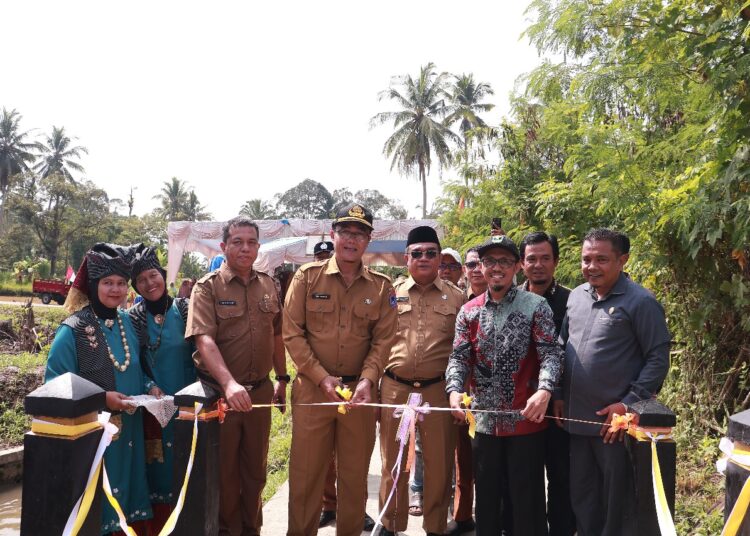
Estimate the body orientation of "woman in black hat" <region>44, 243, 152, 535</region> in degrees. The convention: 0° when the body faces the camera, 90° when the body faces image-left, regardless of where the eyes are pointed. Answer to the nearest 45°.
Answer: approximately 315°

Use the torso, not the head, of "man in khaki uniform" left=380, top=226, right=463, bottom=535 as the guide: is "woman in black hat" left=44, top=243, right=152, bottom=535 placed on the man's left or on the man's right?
on the man's right

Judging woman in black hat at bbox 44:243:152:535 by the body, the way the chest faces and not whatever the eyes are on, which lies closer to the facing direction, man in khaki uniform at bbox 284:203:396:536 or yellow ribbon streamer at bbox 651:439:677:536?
the yellow ribbon streamer

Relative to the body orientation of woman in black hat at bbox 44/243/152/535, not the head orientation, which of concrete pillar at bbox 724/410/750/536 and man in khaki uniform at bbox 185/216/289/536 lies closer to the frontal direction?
the concrete pillar

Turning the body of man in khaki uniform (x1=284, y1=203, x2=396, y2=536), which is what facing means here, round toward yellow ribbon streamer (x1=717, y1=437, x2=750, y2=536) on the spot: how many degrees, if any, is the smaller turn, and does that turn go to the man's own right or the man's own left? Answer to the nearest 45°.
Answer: approximately 45° to the man's own left

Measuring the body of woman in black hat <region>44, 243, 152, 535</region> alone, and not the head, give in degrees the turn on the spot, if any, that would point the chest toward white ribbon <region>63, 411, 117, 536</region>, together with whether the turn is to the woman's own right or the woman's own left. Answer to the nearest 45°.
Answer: approximately 45° to the woman's own right

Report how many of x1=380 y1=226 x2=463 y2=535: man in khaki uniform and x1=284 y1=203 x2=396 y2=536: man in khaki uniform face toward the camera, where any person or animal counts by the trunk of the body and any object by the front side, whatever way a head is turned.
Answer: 2

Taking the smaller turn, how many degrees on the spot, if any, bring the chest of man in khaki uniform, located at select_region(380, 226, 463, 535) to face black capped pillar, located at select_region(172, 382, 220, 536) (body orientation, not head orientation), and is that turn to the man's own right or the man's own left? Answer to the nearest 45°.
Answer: approximately 45° to the man's own right
